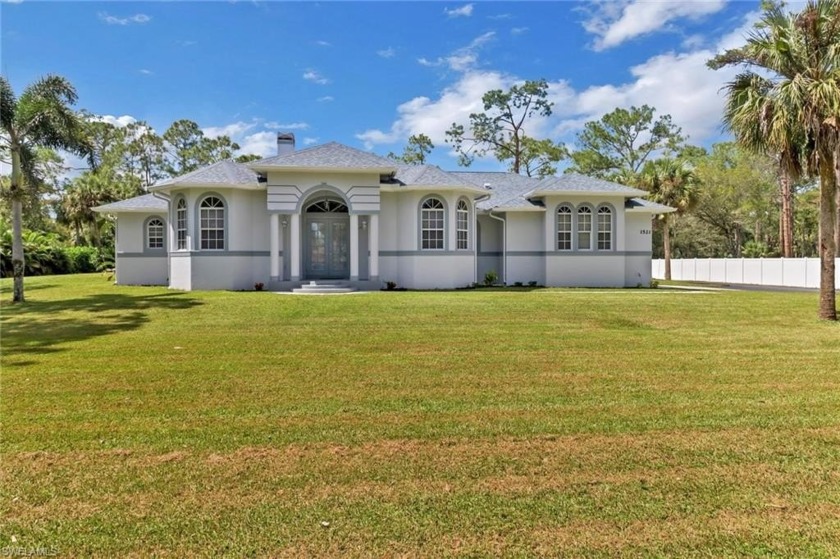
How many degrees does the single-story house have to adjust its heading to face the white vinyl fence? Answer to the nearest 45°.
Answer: approximately 135° to its left

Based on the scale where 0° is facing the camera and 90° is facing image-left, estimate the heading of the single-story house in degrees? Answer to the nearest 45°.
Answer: approximately 0°

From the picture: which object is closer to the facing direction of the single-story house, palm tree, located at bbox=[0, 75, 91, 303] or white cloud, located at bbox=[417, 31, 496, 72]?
the palm tree

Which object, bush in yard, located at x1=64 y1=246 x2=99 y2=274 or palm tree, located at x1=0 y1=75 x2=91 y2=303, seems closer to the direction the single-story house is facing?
the palm tree

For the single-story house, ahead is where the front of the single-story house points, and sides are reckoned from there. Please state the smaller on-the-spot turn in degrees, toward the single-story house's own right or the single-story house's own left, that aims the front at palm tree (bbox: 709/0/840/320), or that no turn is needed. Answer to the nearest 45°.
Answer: approximately 45° to the single-story house's own left

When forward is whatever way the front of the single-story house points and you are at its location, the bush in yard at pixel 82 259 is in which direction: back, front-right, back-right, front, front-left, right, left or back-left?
back-right

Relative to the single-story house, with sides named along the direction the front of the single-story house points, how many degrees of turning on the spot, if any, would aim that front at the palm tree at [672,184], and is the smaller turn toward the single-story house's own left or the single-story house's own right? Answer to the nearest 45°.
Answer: approximately 135° to the single-story house's own left

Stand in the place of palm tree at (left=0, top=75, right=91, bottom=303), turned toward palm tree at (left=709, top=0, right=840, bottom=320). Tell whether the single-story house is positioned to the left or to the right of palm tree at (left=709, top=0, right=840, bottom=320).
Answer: left
